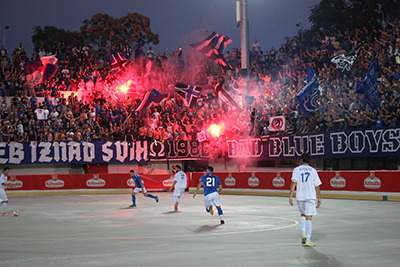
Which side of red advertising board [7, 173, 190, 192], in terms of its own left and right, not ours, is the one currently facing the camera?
front

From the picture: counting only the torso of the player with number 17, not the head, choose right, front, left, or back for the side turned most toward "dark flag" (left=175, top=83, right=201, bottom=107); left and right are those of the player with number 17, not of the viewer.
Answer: front

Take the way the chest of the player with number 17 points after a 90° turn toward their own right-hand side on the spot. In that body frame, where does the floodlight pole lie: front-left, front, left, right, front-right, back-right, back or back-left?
left

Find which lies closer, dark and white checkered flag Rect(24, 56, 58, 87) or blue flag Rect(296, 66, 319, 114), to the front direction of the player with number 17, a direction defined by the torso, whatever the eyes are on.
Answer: the blue flag

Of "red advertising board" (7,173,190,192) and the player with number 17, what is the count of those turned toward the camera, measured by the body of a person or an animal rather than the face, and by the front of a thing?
1

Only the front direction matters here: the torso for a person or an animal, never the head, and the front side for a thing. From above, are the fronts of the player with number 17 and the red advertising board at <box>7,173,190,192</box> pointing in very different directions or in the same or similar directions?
very different directions

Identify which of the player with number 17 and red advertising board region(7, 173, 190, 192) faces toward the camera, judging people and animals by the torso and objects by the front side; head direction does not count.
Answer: the red advertising board

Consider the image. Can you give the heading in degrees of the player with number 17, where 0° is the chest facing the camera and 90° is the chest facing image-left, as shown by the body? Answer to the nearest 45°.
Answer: approximately 180°

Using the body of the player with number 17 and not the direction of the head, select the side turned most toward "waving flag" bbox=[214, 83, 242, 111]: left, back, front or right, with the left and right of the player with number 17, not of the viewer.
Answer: front
